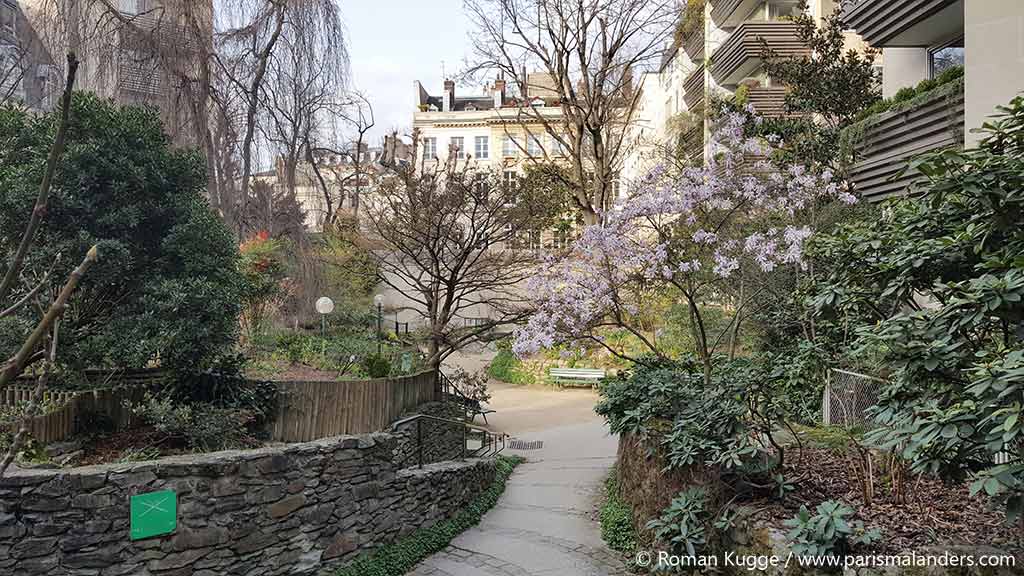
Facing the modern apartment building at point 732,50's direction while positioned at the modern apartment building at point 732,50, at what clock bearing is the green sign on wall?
The green sign on wall is roughly at 11 o'clock from the modern apartment building.

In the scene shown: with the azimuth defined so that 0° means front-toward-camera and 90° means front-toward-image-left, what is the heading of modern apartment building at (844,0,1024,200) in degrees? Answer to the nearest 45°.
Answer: approximately 45°

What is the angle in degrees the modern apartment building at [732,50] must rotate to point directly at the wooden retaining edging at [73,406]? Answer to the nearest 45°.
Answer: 0° — it already faces it

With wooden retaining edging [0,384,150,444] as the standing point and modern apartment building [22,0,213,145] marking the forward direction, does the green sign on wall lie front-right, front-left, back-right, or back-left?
back-right

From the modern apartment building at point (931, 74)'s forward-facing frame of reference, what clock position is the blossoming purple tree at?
The blossoming purple tree is roughly at 1 o'clock from the modern apartment building.

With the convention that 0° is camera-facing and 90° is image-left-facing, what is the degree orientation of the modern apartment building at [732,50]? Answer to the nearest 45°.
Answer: approximately 45°
